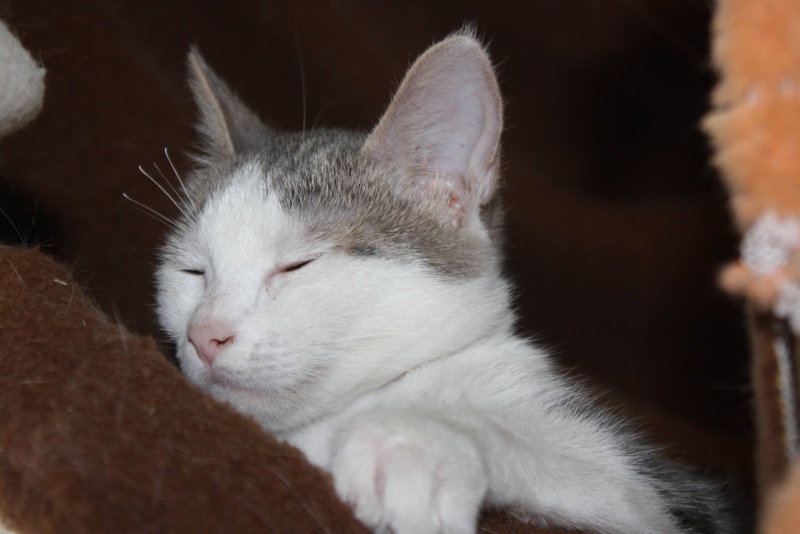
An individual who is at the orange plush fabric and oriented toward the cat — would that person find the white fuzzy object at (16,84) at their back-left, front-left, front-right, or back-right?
front-left

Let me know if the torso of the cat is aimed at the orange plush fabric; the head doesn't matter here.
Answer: no

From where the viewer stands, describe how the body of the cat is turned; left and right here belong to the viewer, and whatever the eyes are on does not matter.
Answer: facing the viewer and to the left of the viewer

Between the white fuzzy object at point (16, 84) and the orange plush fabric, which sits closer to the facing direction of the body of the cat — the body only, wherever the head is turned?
the white fuzzy object

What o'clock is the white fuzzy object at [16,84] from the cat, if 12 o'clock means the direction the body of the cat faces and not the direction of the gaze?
The white fuzzy object is roughly at 1 o'clock from the cat.
